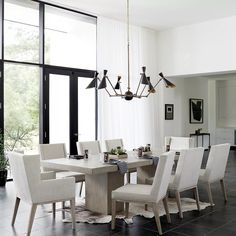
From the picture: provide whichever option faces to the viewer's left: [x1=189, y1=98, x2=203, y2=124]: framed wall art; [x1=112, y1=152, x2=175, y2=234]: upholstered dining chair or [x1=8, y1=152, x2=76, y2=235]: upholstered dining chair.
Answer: [x1=112, y1=152, x2=175, y2=234]: upholstered dining chair

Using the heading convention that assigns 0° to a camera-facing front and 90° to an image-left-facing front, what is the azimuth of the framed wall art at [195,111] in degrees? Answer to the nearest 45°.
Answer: approximately 0°

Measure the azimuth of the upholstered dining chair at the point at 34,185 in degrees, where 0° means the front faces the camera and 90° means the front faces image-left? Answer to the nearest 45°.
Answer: approximately 225°

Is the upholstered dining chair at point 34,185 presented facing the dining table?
yes

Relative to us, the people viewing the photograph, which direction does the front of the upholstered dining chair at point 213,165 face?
facing away from the viewer and to the left of the viewer

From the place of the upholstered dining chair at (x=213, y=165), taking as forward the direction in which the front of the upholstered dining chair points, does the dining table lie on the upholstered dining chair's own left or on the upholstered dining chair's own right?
on the upholstered dining chair's own left

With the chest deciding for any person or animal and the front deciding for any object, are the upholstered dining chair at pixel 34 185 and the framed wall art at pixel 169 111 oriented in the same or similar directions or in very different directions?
very different directions
